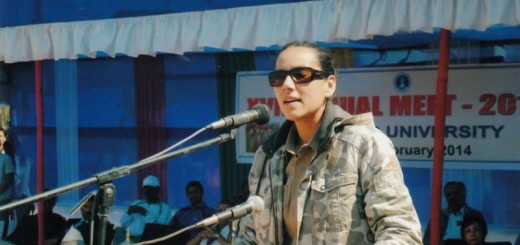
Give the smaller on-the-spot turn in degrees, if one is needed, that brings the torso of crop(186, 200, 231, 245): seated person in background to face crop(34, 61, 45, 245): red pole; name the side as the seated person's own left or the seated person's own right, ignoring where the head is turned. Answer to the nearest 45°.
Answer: approximately 90° to the seated person's own right

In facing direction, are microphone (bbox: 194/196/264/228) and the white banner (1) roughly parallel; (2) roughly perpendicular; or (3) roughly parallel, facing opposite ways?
roughly perpendicular

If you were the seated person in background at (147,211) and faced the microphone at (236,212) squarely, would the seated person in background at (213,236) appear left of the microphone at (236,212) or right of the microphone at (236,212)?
left

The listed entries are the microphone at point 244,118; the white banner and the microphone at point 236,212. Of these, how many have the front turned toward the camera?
1

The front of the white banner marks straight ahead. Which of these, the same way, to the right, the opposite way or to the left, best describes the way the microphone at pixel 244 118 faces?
to the left

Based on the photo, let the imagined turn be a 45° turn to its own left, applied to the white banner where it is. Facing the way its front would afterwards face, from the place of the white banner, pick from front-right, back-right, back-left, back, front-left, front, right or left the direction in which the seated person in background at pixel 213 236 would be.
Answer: back-right

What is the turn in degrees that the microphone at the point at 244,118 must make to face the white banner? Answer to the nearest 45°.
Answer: approximately 45° to its left

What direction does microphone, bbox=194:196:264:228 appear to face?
to the viewer's right

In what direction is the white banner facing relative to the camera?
toward the camera

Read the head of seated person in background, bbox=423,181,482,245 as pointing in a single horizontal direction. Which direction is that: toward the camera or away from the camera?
toward the camera

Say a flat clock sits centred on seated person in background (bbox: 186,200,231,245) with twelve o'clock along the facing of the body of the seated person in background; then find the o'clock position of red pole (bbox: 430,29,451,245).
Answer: The red pole is roughly at 9 o'clock from the seated person in background.

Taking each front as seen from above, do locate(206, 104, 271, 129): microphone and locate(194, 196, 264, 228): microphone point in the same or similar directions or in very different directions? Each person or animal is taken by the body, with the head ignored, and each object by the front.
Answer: same or similar directions

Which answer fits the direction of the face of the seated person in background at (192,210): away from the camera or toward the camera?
toward the camera

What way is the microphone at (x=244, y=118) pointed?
to the viewer's right

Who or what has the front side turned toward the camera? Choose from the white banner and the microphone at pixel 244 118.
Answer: the white banner
